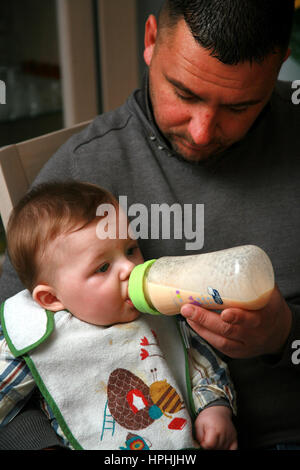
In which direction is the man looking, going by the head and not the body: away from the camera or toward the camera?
toward the camera
